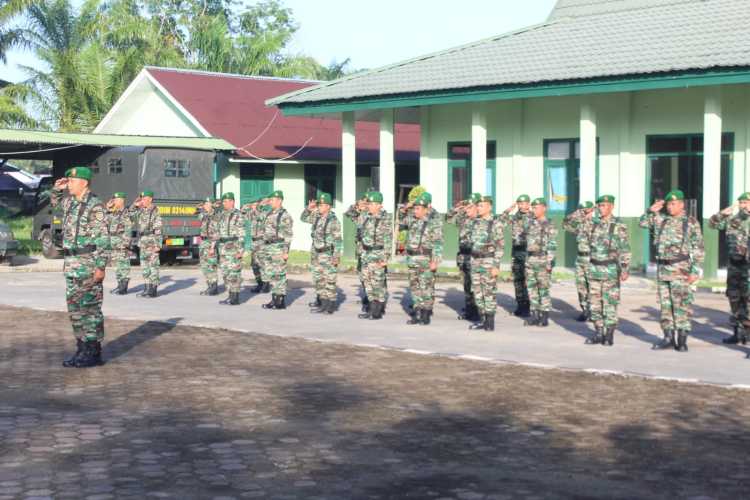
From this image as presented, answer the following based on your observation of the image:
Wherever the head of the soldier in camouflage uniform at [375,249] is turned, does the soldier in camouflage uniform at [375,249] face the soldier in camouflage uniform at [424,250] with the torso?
no

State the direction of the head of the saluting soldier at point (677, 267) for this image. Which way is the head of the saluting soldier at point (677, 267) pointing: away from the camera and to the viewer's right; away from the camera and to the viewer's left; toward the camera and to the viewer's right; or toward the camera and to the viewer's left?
toward the camera and to the viewer's left

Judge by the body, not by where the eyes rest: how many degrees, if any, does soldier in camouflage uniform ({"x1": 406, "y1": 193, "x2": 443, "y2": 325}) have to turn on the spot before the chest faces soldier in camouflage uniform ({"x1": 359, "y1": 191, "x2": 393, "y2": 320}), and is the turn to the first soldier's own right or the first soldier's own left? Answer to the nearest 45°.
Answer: approximately 90° to the first soldier's own right

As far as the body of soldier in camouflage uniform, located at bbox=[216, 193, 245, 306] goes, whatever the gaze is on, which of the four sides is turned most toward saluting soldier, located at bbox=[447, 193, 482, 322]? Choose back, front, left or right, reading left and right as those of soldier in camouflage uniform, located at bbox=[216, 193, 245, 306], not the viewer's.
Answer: left

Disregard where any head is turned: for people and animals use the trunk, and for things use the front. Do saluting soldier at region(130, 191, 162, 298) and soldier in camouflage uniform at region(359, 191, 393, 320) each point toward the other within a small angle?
no

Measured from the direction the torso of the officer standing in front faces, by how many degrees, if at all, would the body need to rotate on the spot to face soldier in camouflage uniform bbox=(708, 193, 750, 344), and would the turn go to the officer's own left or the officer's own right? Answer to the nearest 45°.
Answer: approximately 135° to the officer's own left

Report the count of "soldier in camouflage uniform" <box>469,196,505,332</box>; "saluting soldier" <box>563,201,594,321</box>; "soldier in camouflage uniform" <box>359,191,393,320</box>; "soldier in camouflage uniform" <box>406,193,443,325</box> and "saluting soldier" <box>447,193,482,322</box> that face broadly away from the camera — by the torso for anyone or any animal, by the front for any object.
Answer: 0

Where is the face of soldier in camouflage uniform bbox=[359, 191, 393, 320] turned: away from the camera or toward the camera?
toward the camera

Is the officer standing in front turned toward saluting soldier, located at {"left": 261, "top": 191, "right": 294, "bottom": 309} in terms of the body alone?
no

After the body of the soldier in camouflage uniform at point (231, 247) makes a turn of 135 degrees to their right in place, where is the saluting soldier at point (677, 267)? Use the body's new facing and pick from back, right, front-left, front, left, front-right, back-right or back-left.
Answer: back-right

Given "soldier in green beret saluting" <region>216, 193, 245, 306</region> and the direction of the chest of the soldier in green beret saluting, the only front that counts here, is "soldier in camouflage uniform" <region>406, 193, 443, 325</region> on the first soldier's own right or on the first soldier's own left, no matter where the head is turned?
on the first soldier's own left

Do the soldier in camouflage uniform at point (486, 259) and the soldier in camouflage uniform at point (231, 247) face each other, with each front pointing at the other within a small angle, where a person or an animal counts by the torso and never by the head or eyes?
no

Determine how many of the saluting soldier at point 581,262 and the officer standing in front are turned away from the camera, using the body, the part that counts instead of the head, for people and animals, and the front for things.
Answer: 0

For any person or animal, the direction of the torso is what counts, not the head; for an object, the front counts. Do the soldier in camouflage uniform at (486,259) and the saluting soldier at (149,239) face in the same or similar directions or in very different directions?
same or similar directions

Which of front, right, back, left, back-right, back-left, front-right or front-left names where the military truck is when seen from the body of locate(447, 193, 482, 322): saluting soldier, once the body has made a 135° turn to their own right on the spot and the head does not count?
front-left

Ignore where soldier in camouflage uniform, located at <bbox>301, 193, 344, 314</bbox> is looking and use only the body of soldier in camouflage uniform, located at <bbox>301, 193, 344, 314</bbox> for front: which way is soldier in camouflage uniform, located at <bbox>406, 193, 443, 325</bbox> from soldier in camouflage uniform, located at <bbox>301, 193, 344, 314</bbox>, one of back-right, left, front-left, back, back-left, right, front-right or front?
left

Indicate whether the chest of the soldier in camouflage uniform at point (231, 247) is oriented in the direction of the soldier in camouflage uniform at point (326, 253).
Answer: no

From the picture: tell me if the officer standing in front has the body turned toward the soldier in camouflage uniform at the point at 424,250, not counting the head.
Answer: no

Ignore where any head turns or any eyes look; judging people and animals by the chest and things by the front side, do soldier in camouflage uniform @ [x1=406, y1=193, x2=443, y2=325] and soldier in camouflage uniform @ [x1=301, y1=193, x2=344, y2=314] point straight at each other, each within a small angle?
no

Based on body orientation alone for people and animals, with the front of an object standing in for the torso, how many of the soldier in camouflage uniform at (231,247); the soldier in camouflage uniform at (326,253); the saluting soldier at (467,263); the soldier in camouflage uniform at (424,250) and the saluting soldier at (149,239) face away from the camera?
0
